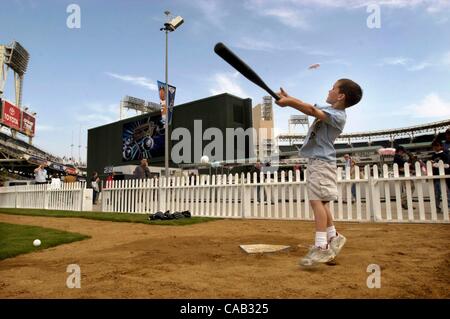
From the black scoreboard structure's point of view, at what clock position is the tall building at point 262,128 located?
The tall building is roughly at 6 o'clock from the black scoreboard structure.

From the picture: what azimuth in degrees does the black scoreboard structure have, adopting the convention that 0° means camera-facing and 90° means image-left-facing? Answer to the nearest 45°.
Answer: approximately 45°

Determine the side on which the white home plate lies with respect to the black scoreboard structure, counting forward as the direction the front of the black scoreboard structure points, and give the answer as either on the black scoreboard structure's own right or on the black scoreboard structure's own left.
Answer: on the black scoreboard structure's own left

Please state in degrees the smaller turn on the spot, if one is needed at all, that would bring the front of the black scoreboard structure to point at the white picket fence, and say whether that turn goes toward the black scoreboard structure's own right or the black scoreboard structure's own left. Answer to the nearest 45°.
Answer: approximately 45° to the black scoreboard structure's own left

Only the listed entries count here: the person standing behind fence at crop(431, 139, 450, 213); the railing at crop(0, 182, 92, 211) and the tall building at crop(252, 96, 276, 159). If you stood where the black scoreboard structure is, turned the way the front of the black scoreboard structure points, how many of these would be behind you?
1

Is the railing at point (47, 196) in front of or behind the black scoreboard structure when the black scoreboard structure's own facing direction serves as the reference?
in front

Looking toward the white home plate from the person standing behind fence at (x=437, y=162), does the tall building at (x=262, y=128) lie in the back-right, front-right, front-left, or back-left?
back-right

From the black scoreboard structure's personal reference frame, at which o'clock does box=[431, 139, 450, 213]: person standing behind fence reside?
The person standing behind fence is roughly at 10 o'clock from the black scoreboard structure.

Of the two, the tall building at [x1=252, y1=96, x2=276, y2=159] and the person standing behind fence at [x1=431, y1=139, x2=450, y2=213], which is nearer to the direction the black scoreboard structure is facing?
the person standing behind fence
